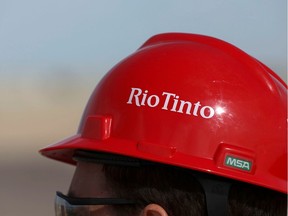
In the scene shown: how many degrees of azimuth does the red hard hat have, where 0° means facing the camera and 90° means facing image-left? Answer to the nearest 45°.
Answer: approximately 90°
